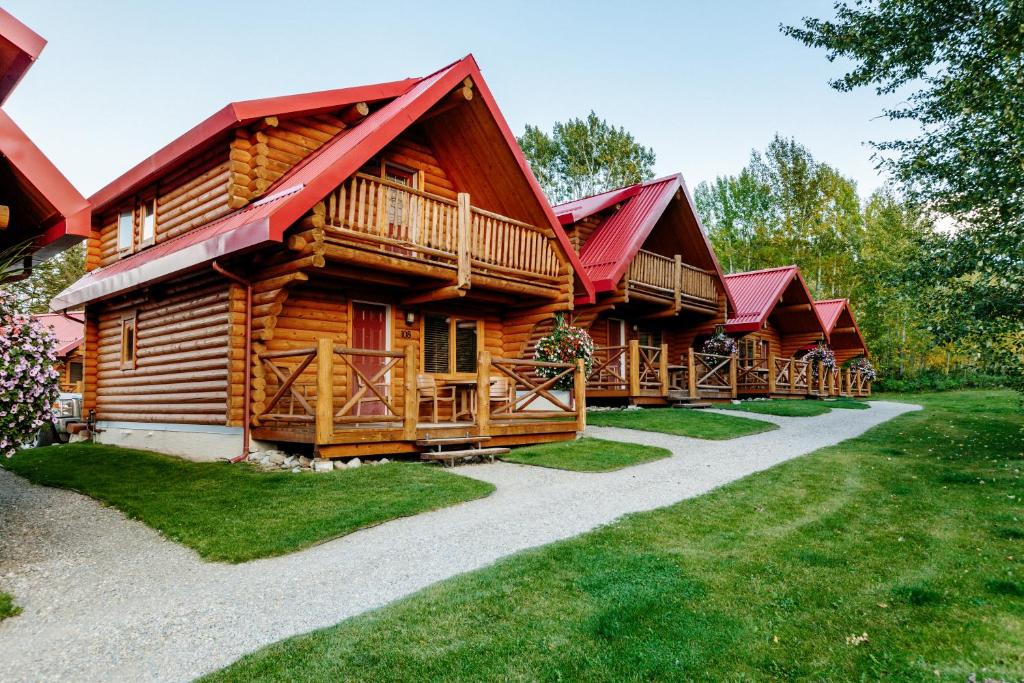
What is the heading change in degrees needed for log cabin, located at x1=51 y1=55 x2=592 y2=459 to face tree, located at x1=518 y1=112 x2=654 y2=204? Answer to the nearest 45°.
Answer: approximately 90° to its left

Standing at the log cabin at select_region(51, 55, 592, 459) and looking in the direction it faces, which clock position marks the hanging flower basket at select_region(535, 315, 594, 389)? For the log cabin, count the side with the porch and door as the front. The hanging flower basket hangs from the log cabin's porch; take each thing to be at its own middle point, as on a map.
The hanging flower basket is roughly at 10 o'clock from the log cabin.

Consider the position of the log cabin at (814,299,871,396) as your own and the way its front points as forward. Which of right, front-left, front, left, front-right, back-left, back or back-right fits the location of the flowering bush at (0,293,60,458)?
front-right

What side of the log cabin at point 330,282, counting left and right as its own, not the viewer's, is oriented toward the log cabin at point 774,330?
left

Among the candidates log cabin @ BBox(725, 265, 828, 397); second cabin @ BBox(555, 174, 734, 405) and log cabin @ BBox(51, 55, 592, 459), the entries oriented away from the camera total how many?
0

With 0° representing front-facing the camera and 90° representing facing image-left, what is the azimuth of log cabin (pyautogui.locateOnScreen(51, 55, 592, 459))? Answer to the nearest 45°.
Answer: approximately 315°

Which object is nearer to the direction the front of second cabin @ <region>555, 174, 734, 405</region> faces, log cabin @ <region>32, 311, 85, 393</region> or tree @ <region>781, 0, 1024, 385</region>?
the tree

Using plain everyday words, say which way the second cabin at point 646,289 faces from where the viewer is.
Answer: facing the viewer and to the right of the viewer

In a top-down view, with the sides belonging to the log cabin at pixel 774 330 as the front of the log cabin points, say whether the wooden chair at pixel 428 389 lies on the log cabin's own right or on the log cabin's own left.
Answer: on the log cabin's own right

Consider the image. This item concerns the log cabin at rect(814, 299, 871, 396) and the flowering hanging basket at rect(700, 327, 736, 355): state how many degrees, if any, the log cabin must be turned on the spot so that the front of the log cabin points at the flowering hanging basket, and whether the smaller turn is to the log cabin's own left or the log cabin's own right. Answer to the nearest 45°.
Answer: approximately 45° to the log cabin's own right

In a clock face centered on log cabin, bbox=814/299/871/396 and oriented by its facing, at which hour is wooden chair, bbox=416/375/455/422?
The wooden chair is roughly at 2 o'clock from the log cabin.

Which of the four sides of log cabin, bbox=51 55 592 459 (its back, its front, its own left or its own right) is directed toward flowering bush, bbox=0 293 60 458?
right

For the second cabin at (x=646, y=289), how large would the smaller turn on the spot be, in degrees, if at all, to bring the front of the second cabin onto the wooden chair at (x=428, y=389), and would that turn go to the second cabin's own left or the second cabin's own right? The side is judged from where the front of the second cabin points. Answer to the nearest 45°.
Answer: approximately 90° to the second cabin's own right

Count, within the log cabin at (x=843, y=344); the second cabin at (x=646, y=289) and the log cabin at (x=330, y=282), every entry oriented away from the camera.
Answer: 0
